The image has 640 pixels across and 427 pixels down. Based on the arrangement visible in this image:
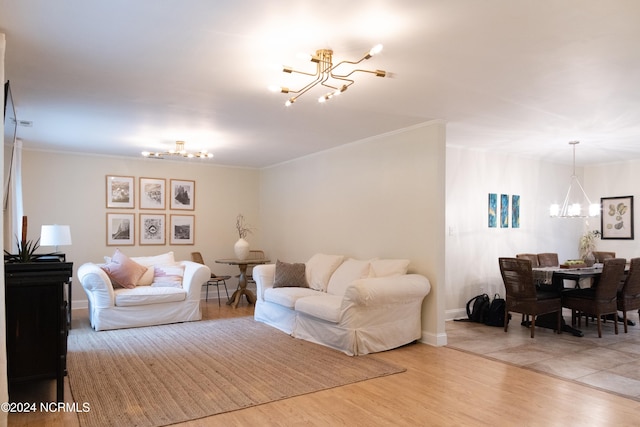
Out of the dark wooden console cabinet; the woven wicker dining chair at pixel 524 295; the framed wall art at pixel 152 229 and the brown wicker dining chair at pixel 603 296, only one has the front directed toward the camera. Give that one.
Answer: the framed wall art

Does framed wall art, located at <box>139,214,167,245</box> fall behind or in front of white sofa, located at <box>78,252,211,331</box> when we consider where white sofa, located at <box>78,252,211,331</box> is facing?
behind

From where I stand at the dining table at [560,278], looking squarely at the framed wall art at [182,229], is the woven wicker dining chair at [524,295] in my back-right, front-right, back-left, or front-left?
front-left

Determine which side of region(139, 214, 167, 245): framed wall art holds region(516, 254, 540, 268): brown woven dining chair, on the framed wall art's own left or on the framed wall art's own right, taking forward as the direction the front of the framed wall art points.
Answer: on the framed wall art's own left

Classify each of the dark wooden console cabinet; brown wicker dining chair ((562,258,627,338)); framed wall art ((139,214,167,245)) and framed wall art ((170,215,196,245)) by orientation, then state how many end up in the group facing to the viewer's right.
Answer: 1

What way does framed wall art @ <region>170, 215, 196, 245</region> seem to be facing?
toward the camera

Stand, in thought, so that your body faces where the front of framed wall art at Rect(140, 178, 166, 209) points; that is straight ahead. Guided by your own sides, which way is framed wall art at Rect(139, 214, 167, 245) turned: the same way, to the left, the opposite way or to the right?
the same way

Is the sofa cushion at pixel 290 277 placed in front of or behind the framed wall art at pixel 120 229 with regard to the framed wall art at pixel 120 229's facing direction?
in front

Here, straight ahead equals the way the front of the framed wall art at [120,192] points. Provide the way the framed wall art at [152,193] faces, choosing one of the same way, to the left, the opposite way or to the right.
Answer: the same way

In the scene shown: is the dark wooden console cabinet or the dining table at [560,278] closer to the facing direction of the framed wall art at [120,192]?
the dark wooden console cabinet

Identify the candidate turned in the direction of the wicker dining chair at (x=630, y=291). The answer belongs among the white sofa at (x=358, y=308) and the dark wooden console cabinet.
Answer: the dark wooden console cabinet

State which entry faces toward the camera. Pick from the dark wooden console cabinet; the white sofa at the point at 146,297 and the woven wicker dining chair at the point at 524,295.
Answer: the white sofa

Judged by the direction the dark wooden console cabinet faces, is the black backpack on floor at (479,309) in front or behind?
in front

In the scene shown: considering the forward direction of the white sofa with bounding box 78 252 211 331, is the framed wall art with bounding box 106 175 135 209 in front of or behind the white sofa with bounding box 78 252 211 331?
behind

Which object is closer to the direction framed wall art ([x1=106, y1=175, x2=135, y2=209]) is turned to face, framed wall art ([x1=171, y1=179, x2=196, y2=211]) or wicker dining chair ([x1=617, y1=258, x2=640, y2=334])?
the wicker dining chair

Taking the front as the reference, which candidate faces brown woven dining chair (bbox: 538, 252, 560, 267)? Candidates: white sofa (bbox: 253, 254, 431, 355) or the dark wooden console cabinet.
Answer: the dark wooden console cabinet

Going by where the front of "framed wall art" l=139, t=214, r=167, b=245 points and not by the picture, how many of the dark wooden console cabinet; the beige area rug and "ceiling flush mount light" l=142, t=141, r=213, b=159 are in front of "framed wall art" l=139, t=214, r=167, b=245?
3

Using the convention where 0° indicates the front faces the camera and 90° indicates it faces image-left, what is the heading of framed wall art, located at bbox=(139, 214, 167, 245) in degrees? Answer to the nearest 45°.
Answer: approximately 0°

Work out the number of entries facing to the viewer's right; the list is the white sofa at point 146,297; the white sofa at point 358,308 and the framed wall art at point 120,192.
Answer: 0

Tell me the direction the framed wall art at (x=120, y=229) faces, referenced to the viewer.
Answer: facing the viewer
